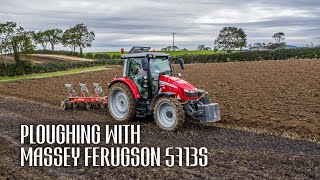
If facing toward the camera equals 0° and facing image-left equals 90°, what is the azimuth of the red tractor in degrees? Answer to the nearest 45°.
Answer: approximately 315°

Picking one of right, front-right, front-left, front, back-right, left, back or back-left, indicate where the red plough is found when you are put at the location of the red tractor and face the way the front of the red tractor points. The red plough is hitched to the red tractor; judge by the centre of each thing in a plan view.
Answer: back

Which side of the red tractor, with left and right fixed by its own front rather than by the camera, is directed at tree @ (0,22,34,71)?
back
